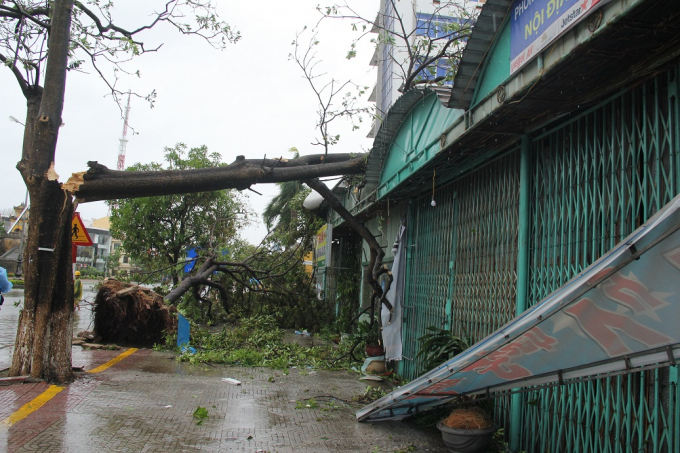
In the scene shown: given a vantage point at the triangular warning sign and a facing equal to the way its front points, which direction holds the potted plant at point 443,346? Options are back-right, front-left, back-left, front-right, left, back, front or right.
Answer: front-left

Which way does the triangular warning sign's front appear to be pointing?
toward the camera

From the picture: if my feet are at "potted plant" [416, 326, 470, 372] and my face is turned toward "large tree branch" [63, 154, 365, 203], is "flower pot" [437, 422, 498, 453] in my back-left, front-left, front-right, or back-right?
back-left

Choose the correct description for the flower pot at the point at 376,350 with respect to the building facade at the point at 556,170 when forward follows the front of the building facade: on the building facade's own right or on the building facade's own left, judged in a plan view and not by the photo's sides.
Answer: on the building facade's own right

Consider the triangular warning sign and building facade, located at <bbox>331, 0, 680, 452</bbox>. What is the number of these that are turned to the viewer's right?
0

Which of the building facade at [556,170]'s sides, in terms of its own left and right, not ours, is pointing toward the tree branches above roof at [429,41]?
right

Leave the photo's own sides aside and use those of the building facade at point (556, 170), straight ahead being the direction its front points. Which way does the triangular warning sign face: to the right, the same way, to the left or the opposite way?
to the left

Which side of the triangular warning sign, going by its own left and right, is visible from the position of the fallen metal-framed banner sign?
front

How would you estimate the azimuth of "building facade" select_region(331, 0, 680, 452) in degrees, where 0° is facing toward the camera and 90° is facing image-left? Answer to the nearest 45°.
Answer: approximately 45°
